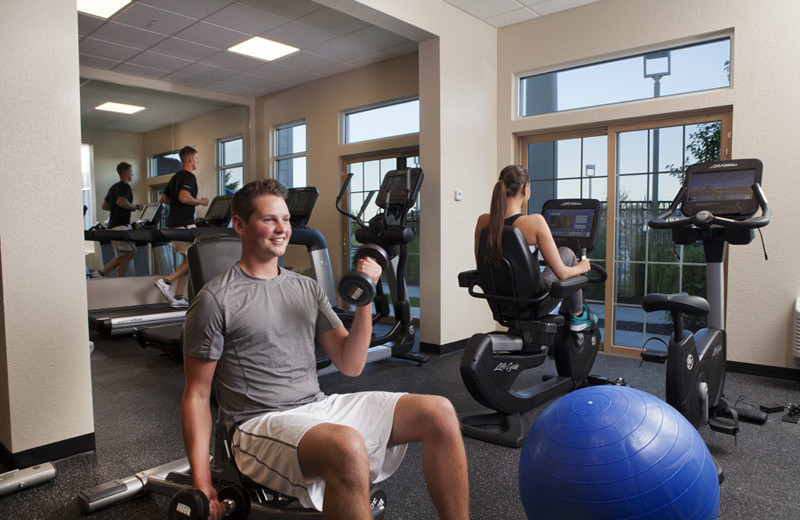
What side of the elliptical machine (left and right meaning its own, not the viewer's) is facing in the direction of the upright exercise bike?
right

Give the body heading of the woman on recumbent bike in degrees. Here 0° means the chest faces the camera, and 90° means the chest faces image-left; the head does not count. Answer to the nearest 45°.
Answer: approximately 225°

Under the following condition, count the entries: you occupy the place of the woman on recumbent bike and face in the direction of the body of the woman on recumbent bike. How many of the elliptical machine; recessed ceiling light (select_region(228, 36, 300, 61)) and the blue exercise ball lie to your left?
2

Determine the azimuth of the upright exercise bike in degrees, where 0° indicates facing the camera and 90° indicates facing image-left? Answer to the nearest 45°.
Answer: approximately 225°

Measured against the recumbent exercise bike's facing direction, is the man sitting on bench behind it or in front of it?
behind

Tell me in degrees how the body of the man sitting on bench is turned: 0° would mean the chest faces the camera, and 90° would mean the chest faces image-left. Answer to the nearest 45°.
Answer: approximately 315°
